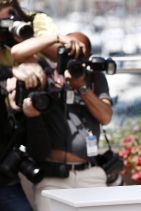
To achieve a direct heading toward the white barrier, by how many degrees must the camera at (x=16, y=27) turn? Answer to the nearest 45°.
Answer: approximately 45° to its right

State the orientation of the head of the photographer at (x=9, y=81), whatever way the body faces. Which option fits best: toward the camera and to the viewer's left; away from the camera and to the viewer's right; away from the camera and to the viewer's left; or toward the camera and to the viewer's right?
toward the camera and to the viewer's right

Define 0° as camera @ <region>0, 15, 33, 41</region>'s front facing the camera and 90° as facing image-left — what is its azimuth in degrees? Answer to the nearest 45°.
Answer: approximately 315°
